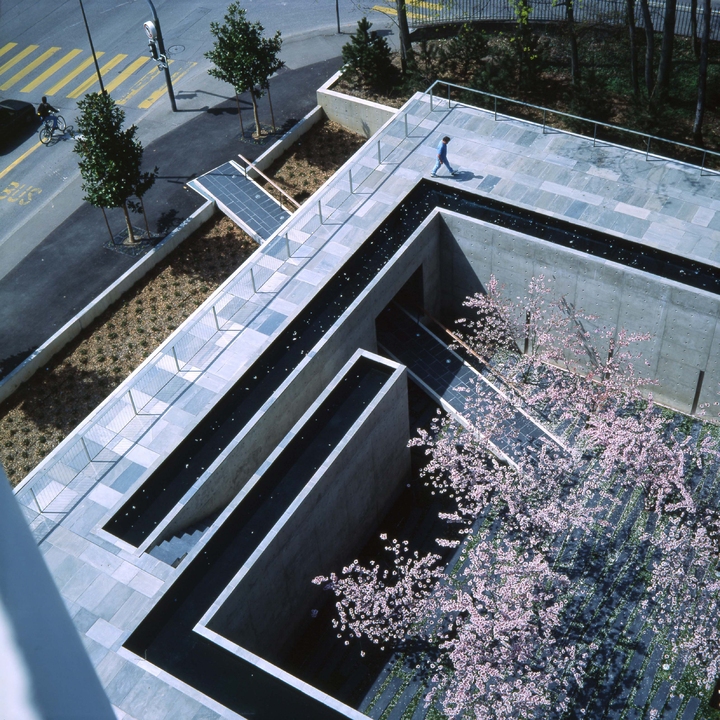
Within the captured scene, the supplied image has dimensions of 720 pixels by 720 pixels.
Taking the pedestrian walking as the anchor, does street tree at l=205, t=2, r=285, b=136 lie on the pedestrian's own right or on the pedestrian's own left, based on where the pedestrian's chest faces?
on the pedestrian's own left

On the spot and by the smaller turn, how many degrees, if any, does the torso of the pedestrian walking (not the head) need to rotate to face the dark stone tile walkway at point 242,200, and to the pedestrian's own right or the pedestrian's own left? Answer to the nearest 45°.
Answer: approximately 135° to the pedestrian's own left

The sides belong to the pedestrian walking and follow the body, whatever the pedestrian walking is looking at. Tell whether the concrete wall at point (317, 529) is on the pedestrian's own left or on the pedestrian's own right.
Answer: on the pedestrian's own right

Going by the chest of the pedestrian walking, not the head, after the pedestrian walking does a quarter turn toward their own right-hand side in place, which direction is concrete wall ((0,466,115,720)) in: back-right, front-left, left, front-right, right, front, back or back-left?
front

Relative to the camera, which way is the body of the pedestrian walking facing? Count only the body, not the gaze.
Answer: to the viewer's right

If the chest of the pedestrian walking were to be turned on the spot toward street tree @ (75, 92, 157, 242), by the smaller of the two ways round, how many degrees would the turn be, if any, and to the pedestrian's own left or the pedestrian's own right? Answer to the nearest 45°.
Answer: approximately 180°

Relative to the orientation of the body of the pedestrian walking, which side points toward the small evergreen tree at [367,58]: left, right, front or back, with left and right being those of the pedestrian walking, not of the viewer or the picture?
left

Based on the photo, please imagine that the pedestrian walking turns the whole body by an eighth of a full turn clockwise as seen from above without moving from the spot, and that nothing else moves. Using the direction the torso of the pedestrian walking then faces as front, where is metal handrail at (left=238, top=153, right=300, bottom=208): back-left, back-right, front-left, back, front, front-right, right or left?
back
